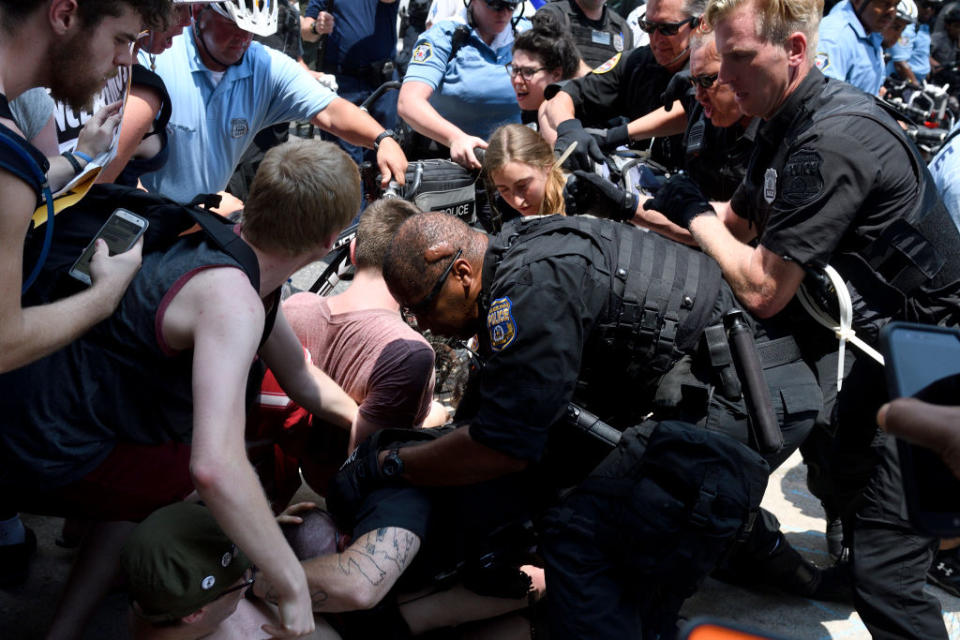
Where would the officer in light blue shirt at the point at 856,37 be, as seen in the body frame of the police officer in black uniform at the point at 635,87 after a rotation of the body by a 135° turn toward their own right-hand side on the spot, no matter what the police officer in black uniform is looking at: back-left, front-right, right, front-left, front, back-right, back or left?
front-right

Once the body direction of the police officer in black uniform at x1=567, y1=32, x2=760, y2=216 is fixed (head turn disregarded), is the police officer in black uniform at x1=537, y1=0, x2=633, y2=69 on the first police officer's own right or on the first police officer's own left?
on the first police officer's own right

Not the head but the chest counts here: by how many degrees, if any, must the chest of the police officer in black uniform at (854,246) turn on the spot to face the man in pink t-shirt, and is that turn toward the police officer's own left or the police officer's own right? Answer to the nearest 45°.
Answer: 0° — they already face them

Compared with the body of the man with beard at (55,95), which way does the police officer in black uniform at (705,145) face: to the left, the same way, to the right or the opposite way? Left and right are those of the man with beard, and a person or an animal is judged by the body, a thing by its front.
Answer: the opposite way

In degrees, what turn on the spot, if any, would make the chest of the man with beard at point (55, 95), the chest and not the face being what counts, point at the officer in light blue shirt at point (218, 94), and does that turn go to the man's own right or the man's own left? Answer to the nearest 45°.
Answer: approximately 90° to the man's own left

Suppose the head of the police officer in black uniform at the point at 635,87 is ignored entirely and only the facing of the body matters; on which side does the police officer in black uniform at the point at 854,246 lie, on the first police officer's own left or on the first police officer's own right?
on the first police officer's own left

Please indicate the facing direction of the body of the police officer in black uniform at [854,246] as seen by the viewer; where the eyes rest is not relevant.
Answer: to the viewer's left

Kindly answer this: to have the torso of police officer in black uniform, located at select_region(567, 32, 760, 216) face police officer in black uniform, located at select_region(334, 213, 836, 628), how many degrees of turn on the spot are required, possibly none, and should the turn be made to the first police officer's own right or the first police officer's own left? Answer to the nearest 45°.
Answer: approximately 45° to the first police officer's own left
